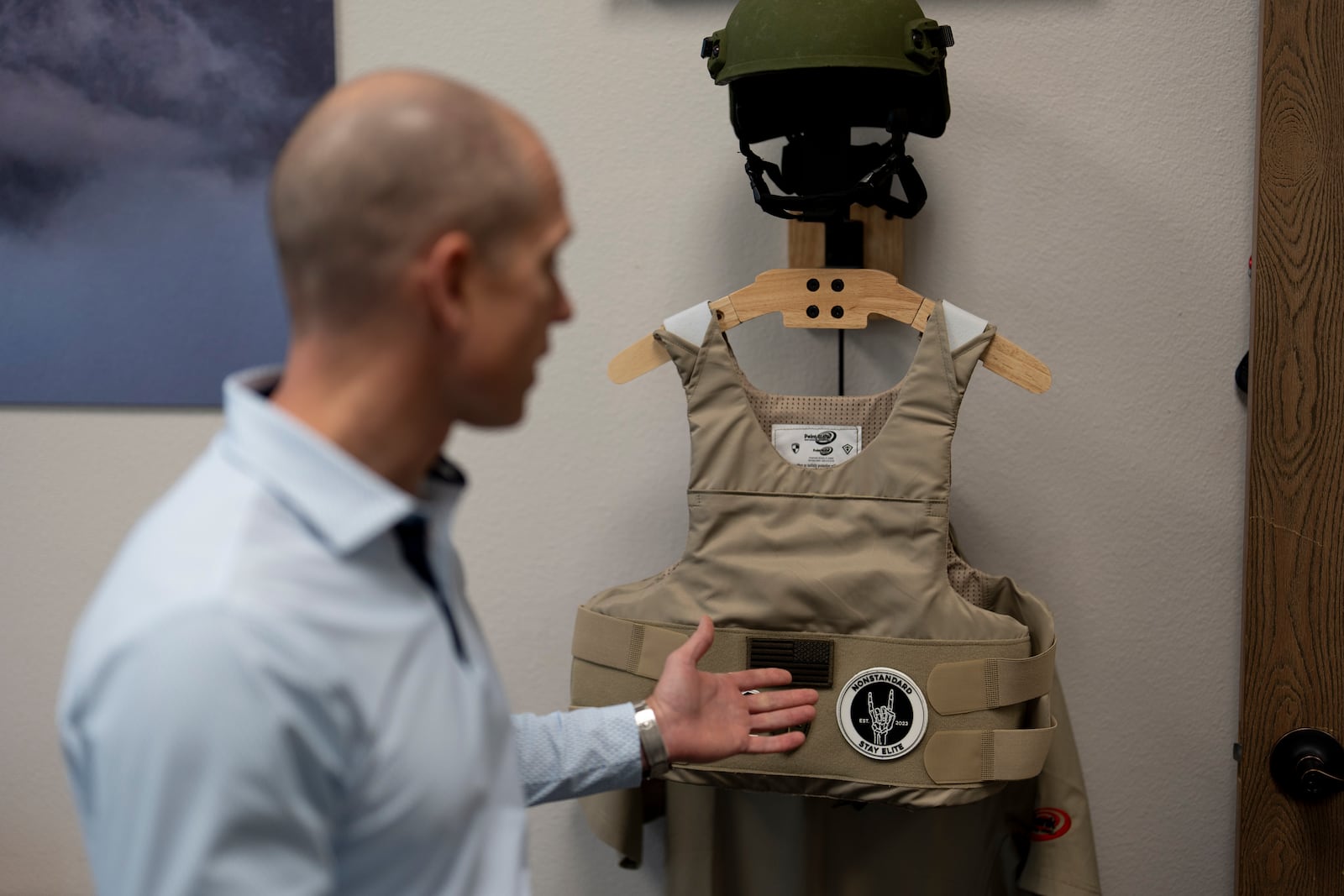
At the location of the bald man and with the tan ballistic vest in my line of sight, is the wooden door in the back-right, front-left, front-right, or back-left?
front-right

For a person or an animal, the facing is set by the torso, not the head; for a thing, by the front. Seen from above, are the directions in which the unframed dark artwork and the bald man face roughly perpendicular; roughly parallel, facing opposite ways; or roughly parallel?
roughly perpendicular

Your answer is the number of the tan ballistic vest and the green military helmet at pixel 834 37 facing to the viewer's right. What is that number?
0

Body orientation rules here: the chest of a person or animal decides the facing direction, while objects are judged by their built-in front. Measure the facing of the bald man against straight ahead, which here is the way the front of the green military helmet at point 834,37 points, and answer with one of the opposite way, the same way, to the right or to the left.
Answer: to the left

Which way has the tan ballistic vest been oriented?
toward the camera

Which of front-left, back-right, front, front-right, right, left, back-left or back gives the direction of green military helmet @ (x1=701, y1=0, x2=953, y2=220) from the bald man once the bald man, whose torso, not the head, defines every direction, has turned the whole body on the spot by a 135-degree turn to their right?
back

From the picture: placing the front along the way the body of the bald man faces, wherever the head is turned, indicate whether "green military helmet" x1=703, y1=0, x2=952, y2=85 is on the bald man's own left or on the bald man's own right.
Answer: on the bald man's own left

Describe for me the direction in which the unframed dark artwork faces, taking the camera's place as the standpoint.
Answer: facing the viewer

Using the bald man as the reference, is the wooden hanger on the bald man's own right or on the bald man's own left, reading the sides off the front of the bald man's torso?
on the bald man's own left

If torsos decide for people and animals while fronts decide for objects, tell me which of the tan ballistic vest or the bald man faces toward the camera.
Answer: the tan ballistic vest

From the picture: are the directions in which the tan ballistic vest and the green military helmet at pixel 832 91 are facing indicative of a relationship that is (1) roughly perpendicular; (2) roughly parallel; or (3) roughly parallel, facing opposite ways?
roughly parallel

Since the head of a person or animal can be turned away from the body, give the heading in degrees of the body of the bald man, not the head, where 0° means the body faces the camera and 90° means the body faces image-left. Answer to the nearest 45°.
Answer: approximately 270°

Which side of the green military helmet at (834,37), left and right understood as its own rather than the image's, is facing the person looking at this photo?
front
